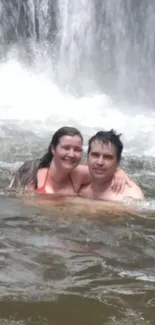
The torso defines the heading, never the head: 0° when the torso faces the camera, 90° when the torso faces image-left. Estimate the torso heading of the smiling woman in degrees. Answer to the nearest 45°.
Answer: approximately 315°
